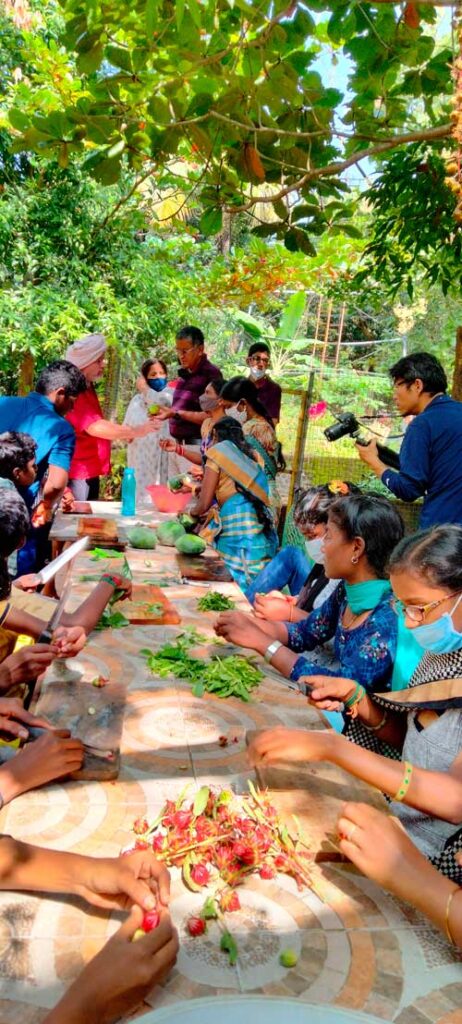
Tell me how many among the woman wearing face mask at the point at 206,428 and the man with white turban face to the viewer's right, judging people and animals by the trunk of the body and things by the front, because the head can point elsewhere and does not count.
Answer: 1

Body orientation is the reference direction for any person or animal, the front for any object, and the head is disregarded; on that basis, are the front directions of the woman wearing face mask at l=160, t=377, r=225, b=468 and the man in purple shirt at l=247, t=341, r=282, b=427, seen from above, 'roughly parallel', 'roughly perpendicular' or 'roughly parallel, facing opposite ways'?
roughly perpendicular

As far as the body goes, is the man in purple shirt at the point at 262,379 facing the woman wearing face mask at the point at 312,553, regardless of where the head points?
yes

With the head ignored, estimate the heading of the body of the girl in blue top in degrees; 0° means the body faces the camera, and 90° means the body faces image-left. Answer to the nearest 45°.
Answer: approximately 90°

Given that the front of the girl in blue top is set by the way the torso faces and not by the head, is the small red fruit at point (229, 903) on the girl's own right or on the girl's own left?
on the girl's own left

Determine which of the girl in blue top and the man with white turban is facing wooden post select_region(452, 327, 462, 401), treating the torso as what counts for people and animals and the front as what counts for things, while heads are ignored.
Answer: the man with white turban

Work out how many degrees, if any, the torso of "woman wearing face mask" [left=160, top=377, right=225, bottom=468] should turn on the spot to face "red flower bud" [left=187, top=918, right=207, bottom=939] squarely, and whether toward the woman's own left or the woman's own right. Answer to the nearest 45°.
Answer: approximately 90° to the woman's own left

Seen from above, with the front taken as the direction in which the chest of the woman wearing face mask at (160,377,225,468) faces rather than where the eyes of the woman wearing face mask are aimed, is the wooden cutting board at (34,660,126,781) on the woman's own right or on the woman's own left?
on the woman's own left

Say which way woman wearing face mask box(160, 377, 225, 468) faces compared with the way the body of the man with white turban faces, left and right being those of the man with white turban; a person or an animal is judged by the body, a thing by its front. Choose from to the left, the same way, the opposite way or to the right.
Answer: the opposite way

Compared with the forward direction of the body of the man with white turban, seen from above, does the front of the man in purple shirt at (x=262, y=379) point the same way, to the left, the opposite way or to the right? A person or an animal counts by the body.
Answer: to the right

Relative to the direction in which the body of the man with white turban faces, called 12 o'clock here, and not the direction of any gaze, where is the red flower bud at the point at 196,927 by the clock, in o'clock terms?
The red flower bud is roughly at 3 o'clock from the man with white turban.

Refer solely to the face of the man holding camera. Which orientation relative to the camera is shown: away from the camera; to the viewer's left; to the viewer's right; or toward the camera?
to the viewer's left

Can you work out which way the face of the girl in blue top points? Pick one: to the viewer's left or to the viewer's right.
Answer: to the viewer's left

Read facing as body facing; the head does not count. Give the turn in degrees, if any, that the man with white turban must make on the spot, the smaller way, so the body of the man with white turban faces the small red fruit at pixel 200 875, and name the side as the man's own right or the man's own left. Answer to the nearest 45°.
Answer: approximately 90° to the man's own right

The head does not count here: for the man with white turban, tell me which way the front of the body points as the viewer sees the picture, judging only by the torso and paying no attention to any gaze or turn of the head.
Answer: to the viewer's right
